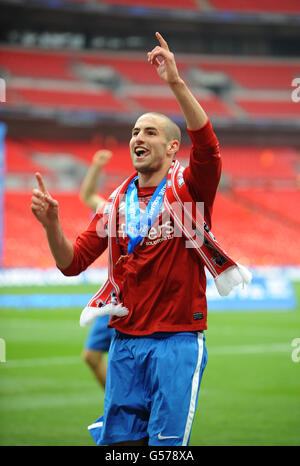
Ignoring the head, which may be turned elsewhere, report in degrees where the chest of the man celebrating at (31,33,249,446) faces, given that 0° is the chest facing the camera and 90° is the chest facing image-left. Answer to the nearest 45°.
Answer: approximately 45°

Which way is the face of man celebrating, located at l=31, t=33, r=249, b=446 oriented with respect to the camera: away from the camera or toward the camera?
toward the camera
